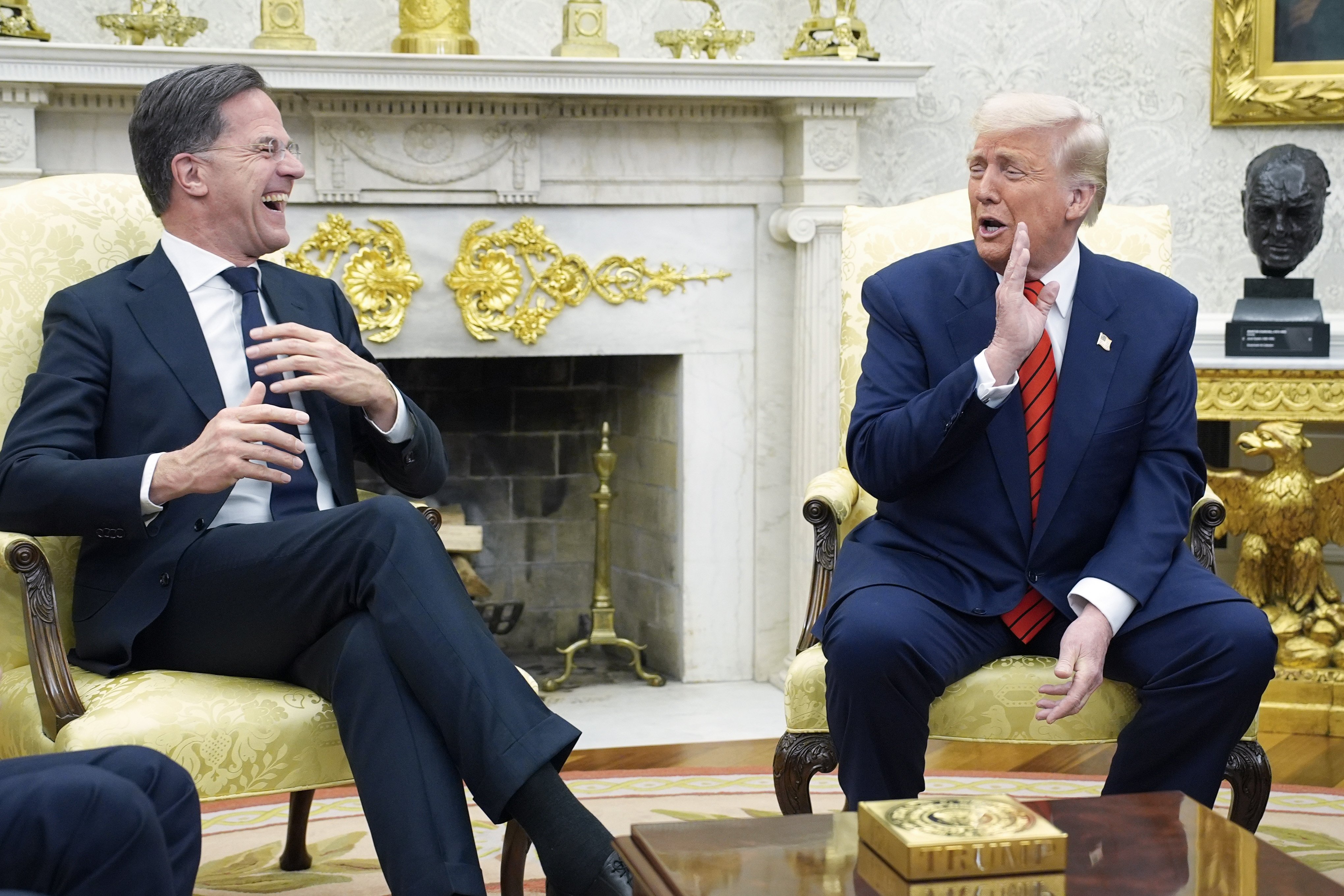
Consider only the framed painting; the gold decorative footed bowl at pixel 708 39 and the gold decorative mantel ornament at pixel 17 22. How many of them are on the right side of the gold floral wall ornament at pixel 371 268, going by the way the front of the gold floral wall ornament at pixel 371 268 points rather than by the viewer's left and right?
1

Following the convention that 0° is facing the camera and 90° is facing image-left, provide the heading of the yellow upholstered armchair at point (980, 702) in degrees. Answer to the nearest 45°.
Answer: approximately 0°

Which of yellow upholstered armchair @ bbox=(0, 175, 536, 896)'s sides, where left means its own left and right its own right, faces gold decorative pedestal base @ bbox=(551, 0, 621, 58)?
left

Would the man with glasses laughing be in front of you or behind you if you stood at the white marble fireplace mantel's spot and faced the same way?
in front

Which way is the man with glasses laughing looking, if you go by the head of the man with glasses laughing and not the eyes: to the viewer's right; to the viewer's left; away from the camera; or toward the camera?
to the viewer's right

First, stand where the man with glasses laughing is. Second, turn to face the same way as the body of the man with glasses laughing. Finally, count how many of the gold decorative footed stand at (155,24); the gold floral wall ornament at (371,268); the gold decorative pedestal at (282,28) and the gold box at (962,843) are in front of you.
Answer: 1

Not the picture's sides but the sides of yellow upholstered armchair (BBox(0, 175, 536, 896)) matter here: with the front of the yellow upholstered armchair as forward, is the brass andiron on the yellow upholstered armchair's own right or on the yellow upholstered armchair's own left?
on the yellow upholstered armchair's own left

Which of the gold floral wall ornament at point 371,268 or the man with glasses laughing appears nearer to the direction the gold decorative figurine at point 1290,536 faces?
the man with glasses laughing

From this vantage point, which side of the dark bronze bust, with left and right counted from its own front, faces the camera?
front

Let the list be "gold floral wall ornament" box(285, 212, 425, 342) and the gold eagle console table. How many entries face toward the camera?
2

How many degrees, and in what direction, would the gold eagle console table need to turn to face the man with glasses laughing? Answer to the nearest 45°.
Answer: approximately 45° to its right

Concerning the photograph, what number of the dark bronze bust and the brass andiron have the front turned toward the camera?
2

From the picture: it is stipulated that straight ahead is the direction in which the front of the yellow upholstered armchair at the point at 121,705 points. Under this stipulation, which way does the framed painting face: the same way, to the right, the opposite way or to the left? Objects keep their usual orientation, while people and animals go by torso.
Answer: to the right

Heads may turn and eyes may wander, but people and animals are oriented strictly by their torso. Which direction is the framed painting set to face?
toward the camera

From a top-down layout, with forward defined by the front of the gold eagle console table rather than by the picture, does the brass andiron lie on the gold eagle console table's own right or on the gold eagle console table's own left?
on the gold eagle console table's own right

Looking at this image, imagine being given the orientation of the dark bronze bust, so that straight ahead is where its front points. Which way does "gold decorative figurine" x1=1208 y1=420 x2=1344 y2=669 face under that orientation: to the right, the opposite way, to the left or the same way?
the same way

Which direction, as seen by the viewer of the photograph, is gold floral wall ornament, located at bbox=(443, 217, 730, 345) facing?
facing the viewer
